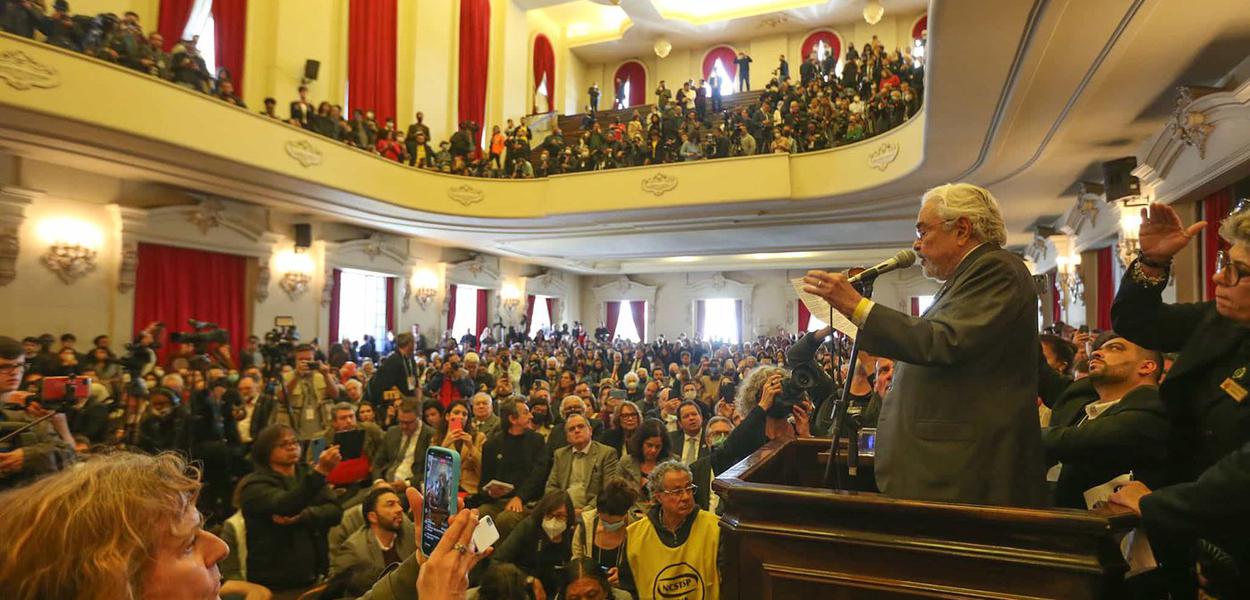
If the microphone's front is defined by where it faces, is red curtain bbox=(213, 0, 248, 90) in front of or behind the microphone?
behind

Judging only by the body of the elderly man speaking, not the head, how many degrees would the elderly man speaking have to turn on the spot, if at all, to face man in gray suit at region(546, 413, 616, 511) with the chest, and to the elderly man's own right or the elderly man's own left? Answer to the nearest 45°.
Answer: approximately 45° to the elderly man's own right

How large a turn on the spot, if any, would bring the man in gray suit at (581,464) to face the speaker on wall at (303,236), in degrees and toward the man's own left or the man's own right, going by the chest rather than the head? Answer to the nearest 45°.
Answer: approximately 135° to the man's own right

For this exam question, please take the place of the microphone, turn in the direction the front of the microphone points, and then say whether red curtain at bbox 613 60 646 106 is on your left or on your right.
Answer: on your left

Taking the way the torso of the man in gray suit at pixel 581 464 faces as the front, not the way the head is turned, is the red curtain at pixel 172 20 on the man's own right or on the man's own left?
on the man's own right

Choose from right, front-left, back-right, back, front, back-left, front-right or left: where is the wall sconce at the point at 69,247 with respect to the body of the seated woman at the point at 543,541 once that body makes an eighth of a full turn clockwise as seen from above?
right

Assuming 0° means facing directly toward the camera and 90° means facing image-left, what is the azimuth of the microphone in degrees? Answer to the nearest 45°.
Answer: approximately 270°

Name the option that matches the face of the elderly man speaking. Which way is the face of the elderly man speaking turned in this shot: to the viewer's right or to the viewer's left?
to the viewer's left

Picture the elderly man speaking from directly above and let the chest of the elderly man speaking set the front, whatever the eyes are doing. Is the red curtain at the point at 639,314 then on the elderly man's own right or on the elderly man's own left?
on the elderly man's own right

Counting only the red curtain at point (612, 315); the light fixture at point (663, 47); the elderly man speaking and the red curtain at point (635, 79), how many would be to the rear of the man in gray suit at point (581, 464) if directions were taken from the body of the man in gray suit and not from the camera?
3

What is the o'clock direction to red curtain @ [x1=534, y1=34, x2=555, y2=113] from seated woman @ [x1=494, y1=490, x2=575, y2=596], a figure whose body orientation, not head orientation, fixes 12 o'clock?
The red curtain is roughly at 6 o'clock from the seated woman.

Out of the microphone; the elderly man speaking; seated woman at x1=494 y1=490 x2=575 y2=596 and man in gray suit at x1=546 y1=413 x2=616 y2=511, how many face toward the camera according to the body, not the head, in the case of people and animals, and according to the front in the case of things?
2

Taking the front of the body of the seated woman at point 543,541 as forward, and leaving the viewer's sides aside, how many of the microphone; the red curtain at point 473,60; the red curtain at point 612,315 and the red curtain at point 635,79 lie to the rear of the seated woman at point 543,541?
3

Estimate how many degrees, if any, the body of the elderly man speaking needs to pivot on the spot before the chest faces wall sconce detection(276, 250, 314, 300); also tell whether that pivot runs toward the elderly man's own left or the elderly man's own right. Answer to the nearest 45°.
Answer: approximately 45° to the elderly man's own right

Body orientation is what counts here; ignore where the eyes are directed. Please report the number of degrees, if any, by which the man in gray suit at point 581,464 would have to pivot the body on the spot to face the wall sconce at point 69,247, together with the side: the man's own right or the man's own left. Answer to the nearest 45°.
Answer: approximately 135° to the man's own right
